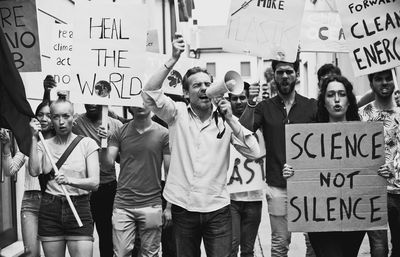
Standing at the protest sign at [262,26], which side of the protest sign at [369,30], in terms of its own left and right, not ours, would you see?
right

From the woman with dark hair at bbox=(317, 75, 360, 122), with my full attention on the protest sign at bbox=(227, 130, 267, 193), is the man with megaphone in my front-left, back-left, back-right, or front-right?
front-left

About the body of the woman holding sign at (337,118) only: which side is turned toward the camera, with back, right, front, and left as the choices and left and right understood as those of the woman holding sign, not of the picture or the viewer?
front

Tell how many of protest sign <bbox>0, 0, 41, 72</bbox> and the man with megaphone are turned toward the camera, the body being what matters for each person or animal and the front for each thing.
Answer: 2

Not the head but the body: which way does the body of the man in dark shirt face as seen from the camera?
toward the camera

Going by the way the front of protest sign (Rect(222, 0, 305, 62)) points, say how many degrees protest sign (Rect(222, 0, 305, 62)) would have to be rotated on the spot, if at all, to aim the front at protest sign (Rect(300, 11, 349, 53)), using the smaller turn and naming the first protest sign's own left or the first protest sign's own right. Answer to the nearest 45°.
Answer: approximately 135° to the first protest sign's own left

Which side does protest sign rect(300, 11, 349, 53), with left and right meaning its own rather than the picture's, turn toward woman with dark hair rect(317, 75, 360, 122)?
front

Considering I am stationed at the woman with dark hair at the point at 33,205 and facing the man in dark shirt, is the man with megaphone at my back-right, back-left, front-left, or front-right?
front-right

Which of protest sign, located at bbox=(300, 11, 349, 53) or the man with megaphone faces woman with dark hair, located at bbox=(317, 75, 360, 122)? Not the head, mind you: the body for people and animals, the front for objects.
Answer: the protest sign

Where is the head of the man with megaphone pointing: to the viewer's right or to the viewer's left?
to the viewer's right

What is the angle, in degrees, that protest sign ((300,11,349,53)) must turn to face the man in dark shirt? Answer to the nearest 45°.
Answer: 0° — it already faces them

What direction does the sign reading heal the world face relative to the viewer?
toward the camera

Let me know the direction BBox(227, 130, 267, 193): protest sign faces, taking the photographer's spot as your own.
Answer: facing the viewer
